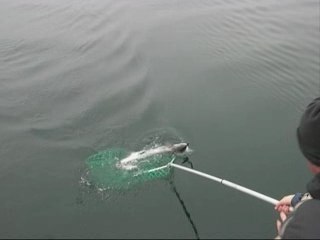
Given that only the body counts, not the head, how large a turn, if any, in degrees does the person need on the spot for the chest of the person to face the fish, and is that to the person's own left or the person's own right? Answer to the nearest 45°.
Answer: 0° — they already face it

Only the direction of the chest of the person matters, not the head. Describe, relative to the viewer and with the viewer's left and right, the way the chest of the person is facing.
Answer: facing away from the viewer and to the left of the viewer

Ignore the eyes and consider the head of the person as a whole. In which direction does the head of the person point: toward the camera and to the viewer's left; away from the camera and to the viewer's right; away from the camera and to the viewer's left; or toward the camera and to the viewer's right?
away from the camera and to the viewer's left
